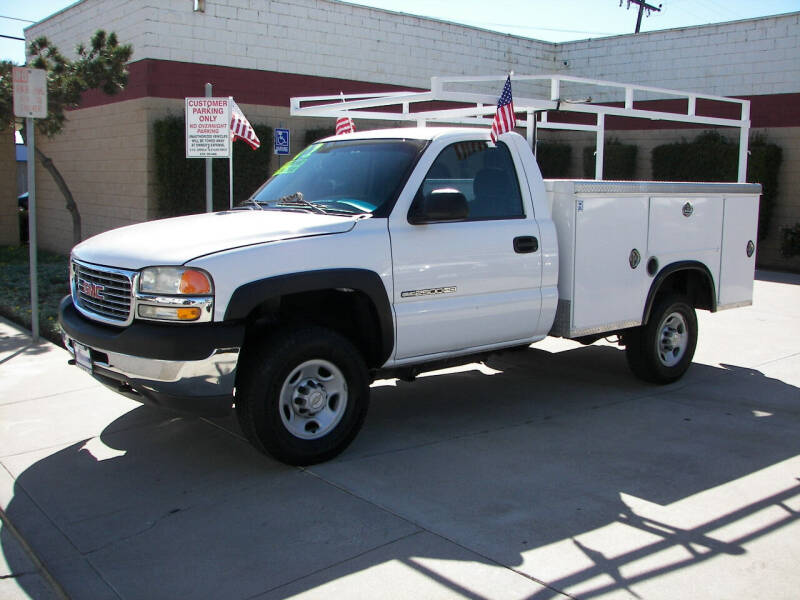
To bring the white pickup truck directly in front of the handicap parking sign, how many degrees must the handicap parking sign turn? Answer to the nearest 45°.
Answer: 0° — it already faces it

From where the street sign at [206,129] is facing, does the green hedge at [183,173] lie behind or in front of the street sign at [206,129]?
behind

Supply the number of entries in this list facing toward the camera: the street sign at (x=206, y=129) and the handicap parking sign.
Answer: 2

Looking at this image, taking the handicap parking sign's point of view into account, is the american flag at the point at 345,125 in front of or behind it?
in front

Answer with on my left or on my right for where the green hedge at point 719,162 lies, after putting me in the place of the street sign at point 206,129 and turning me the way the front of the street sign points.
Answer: on my left

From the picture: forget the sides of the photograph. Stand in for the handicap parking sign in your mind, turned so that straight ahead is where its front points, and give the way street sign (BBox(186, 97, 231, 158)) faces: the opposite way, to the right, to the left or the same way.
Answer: the same way

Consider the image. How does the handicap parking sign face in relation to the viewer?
toward the camera

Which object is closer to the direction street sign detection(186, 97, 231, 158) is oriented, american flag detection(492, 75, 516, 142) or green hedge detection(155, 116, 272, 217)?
the american flag

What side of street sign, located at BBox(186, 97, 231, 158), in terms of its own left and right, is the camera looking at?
front

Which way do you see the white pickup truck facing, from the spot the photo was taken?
facing the viewer and to the left of the viewer

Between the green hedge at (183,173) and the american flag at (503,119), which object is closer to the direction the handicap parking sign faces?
the american flag
